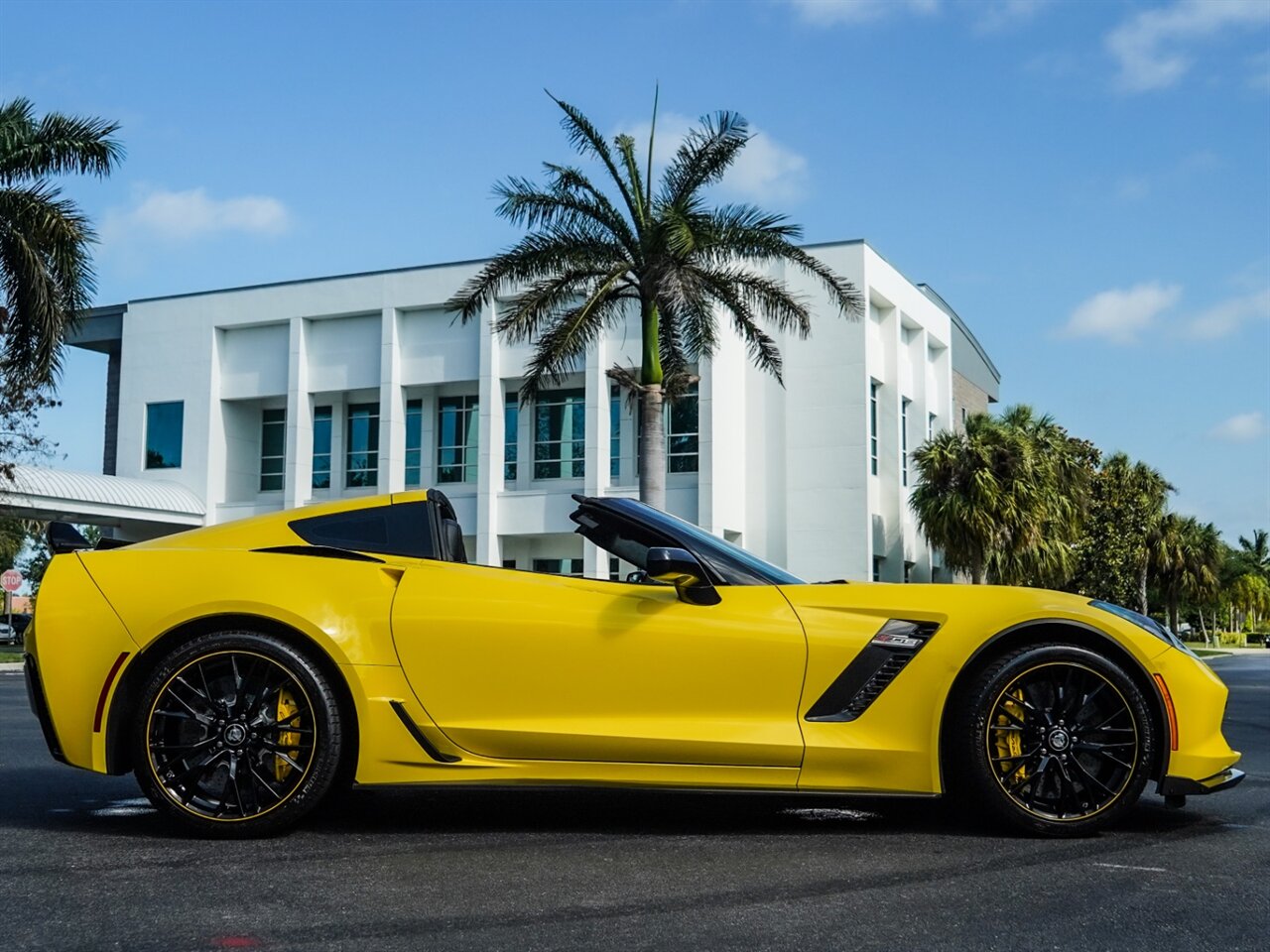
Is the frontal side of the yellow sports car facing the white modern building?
no

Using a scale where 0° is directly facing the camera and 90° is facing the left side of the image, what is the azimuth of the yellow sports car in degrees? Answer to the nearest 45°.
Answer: approximately 270°

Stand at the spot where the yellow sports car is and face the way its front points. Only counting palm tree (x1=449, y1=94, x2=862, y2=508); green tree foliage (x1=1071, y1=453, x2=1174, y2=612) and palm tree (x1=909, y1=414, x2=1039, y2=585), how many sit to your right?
0

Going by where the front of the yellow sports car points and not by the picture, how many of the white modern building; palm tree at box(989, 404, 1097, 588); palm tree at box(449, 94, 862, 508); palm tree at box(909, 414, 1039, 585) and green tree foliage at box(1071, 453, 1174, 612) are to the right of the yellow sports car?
0

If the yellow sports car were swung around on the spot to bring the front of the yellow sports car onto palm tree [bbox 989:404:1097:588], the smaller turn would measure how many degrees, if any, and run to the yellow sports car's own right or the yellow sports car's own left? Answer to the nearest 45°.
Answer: approximately 90° to the yellow sports car's own left

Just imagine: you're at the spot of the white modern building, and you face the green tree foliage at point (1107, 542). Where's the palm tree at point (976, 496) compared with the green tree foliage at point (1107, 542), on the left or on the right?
right

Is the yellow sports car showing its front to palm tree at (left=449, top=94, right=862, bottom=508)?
no

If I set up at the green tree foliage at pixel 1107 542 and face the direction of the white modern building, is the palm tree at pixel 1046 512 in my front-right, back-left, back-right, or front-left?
front-left

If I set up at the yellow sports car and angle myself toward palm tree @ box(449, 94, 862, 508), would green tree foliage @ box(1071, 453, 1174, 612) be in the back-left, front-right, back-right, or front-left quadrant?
front-right

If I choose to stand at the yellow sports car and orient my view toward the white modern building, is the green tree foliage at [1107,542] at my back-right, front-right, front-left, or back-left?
front-right

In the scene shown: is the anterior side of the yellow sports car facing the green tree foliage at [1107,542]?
no

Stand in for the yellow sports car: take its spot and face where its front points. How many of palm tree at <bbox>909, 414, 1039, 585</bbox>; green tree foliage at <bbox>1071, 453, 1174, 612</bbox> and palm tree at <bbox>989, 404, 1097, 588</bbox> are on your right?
0

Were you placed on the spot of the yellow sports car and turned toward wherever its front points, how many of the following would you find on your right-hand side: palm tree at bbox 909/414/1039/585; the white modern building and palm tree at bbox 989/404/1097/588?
0

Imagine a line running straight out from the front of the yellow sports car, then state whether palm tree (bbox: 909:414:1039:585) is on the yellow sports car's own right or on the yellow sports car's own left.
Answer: on the yellow sports car's own left
